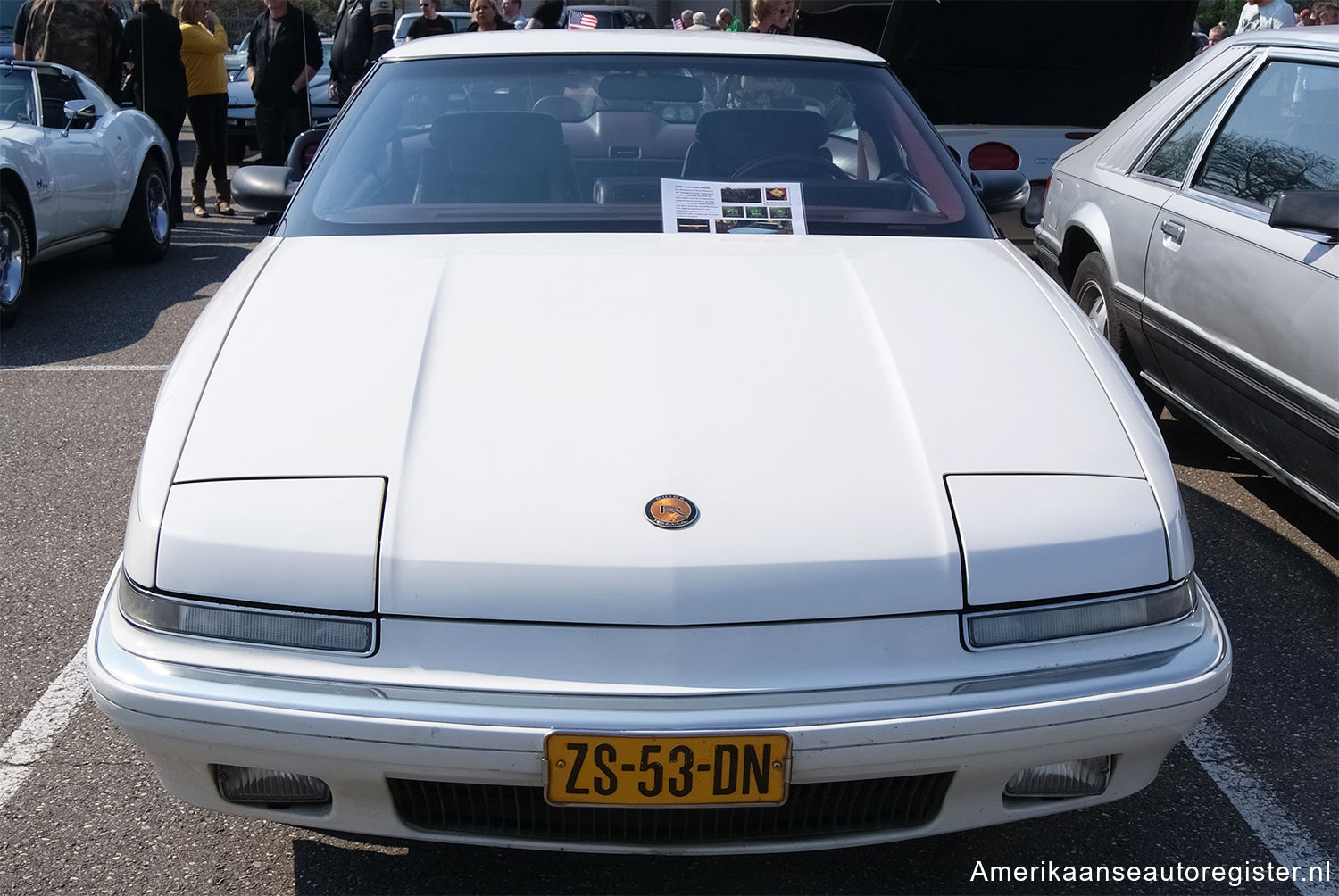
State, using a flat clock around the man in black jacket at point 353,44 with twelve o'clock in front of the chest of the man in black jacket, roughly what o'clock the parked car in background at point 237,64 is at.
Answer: The parked car in background is roughly at 4 o'clock from the man in black jacket.

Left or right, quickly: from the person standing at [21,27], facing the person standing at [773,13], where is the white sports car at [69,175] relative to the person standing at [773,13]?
right

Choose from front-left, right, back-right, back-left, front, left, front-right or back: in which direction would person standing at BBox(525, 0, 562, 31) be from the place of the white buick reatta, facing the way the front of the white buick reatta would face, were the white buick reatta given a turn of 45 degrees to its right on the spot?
back-right

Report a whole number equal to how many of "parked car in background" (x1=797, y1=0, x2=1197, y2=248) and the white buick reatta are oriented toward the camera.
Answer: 1

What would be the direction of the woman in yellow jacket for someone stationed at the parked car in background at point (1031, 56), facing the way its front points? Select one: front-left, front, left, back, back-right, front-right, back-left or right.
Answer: left

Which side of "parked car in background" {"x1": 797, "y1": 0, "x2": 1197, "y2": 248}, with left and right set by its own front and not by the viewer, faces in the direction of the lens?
back

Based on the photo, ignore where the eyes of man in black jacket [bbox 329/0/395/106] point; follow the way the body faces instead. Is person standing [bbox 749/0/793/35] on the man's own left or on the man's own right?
on the man's own left

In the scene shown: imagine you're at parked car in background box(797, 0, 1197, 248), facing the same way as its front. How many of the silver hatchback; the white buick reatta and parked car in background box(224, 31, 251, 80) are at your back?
2

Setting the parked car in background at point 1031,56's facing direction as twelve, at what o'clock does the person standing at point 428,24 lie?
The person standing is roughly at 10 o'clock from the parked car in background.

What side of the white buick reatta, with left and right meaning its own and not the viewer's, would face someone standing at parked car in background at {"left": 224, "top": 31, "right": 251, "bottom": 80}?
back

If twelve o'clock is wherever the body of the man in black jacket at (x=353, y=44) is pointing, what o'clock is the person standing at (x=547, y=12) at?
The person standing is roughly at 8 o'clock from the man in black jacket.

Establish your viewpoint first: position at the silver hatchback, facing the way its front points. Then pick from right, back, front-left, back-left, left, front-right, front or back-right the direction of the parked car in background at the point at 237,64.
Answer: back

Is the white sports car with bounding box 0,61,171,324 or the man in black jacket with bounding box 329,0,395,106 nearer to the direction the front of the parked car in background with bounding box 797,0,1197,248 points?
the man in black jacket

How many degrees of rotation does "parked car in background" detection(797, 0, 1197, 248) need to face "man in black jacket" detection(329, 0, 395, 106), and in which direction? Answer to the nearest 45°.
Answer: approximately 90° to its left

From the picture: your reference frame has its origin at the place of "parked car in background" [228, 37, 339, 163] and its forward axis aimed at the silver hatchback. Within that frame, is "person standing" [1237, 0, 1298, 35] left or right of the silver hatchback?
left
